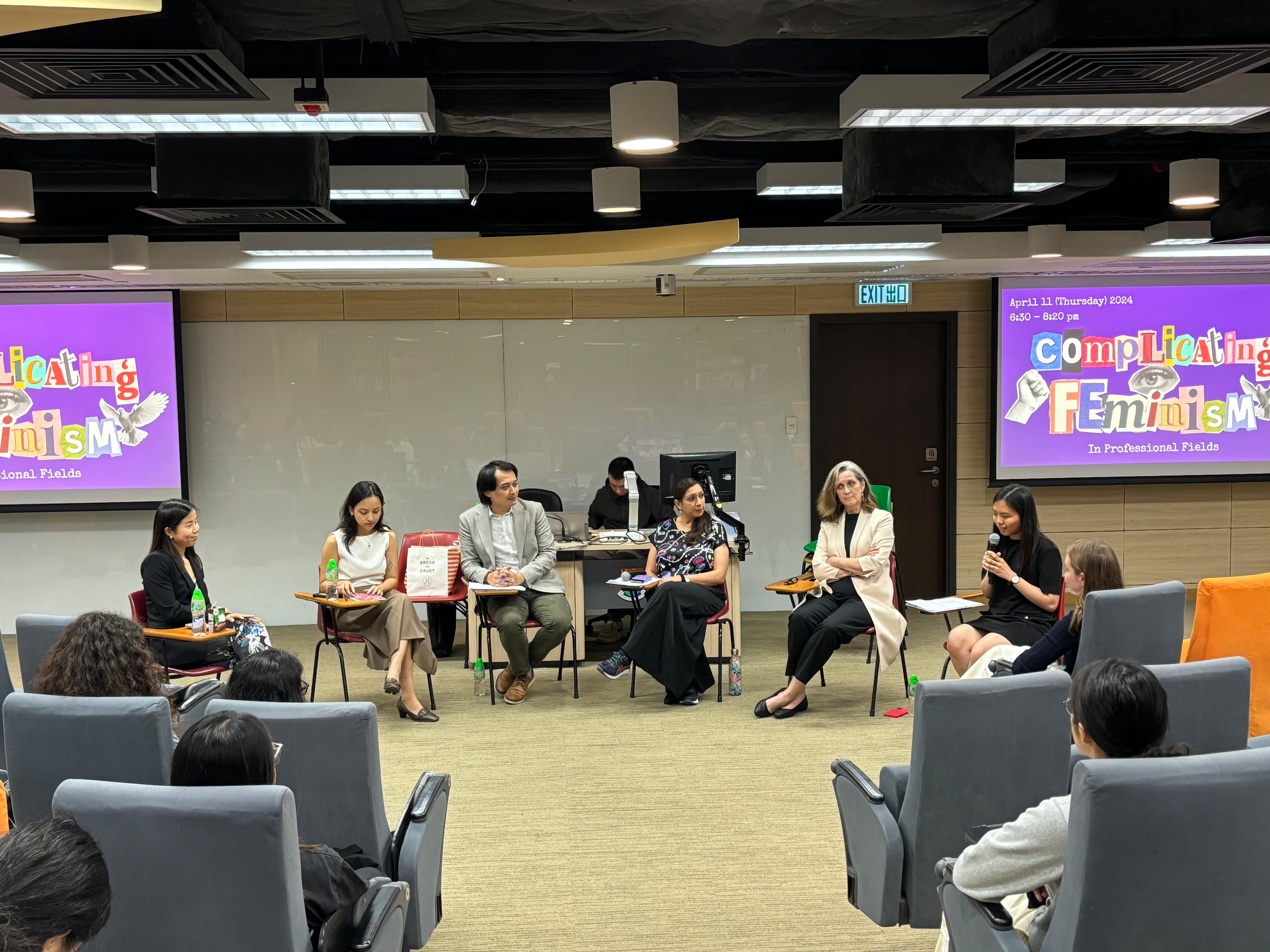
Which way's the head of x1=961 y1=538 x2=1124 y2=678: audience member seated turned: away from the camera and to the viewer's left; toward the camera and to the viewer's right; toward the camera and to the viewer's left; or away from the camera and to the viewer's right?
away from the camera and to the viewer's left

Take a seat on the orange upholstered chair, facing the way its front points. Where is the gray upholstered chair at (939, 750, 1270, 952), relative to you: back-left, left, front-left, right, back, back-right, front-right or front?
back-left

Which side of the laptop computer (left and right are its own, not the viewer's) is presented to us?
back

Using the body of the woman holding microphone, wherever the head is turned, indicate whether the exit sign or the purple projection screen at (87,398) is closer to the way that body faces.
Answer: the purple projection screen

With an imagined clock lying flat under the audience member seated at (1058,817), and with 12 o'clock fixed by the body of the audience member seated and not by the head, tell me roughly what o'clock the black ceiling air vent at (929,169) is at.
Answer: The black ceiling air vent is roughly at 1 o'clock from the audience member seated.

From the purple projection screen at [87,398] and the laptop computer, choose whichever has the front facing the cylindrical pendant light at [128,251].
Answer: the purple projection screen
